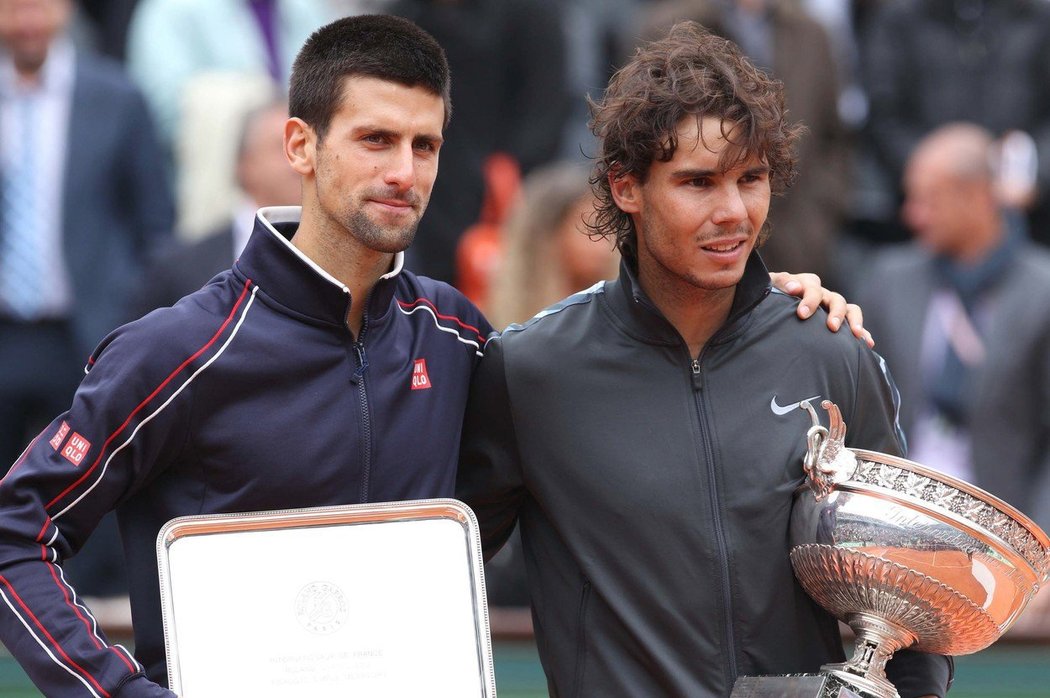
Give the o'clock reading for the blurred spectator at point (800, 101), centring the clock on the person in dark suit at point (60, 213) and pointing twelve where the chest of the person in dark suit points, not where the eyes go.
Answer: The blurred spectator is roughly at 9 o'clock from the person in dark suit.

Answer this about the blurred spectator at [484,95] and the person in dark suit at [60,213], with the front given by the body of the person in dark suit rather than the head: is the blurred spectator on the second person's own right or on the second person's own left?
on the second person's own left

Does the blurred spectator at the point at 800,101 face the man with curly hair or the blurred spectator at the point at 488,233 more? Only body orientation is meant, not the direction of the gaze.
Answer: the man with curly hair

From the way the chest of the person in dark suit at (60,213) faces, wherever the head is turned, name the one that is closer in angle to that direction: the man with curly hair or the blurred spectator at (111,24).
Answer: the man with curly hair

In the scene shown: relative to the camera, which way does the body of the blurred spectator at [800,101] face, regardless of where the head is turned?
toward the camera

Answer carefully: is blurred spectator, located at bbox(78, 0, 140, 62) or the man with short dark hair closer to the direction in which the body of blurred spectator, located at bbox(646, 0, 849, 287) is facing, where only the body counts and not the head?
the man with short dark hair

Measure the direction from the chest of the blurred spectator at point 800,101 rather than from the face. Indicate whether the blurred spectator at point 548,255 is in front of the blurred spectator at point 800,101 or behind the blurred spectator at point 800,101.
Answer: in front

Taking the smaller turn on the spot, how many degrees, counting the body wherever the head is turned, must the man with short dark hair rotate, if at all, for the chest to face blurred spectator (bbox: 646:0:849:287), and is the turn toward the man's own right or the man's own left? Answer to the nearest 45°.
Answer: approximately 90° to the man's own left

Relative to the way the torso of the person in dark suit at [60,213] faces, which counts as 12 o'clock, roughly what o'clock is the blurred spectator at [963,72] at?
The blurred spectator is roughly at 9 o'clock from the person in dark suit.

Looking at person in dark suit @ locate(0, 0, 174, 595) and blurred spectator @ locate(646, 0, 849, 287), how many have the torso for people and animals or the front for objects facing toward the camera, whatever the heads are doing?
2

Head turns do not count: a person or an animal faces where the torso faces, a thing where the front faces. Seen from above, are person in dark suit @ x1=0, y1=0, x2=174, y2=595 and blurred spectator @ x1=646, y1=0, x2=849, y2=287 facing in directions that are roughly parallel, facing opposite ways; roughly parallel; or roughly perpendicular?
roughly parallel

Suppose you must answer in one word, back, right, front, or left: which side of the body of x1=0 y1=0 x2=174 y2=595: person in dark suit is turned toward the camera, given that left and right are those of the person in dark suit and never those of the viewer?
front

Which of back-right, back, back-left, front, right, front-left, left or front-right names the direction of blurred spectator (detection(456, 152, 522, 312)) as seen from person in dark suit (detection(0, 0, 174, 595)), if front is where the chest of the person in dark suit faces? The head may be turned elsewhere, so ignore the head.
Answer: left

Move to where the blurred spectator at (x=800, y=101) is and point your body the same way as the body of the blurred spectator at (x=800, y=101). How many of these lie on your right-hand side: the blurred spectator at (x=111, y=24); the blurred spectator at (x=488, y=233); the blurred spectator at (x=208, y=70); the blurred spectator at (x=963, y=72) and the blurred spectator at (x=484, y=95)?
4

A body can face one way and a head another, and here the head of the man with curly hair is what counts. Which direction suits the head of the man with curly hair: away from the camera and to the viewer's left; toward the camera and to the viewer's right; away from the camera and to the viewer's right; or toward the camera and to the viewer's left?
toward the camera and to the viewer's right

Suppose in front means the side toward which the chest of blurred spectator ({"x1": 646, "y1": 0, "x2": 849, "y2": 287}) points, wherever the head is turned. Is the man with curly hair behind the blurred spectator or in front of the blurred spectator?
in front
